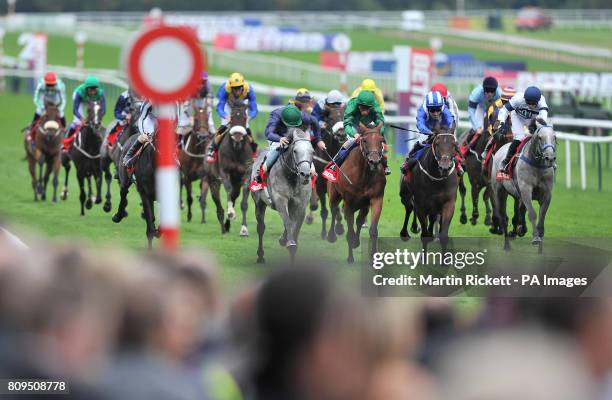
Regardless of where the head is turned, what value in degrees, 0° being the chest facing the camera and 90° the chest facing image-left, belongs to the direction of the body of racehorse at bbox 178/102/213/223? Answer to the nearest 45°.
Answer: approximately 0°

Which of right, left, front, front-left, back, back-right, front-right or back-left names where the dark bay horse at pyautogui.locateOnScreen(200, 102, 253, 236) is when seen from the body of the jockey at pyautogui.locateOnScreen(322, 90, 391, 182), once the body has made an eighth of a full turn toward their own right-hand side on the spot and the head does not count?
right

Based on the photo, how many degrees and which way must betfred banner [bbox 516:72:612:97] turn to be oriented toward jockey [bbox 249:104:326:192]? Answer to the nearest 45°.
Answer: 0° — it already faces them

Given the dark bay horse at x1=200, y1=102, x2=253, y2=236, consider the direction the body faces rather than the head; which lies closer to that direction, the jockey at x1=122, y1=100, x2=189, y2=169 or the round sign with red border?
the round sign with red border
